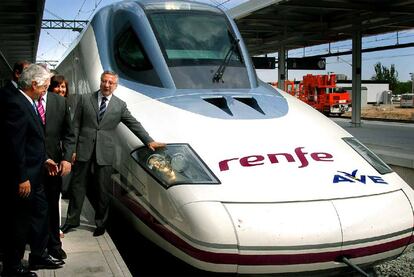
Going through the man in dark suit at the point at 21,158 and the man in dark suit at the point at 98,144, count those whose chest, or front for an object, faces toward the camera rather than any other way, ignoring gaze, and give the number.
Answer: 1

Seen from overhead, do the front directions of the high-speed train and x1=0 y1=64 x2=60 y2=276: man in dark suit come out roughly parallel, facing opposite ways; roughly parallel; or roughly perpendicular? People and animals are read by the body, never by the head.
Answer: roughly perpendicular

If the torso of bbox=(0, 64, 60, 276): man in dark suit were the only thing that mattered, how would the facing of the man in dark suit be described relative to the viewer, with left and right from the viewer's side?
facing to the right of the viewer

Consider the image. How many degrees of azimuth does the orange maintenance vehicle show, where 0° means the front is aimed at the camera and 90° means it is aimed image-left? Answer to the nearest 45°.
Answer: approximately 315°

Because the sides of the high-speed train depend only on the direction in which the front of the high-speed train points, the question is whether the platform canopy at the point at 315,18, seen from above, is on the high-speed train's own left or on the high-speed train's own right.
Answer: on the high-speed train's own left

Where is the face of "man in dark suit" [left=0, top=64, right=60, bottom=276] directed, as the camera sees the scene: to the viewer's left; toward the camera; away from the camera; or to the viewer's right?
to the viewer's right

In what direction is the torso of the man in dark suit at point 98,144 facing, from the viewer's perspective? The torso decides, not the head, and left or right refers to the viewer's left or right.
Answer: facing the viewer

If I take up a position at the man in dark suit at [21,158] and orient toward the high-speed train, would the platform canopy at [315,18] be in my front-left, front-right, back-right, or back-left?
front-left

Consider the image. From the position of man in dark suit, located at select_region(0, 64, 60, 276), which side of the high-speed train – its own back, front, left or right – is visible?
right

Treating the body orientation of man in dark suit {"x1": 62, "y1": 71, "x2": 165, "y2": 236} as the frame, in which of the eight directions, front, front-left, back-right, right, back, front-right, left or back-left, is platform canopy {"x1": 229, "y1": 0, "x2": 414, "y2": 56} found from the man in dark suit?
back-left

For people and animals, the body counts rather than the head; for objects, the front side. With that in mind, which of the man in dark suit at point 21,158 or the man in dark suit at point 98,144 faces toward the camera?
the man in dark suit at point 98,144

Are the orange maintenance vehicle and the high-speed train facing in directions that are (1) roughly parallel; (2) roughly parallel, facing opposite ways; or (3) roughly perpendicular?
roughly parallel

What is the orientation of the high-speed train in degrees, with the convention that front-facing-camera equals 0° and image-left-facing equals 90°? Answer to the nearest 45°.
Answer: approximately 315°
